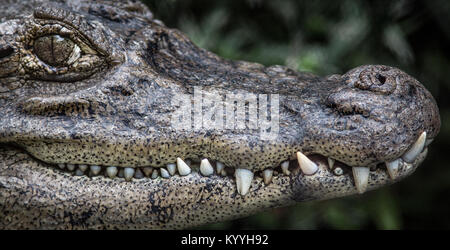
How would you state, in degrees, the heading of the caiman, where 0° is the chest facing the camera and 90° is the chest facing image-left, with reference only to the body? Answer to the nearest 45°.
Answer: approximately 270°
